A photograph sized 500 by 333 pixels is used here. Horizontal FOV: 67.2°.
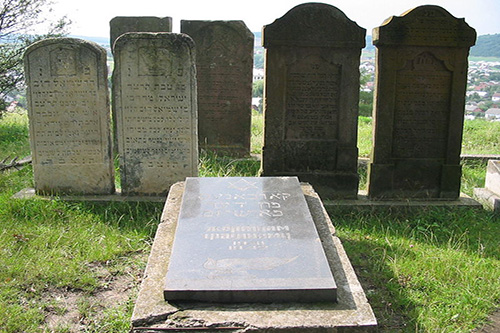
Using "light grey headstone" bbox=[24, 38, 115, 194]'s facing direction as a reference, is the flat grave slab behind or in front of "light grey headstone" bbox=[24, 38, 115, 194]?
in front

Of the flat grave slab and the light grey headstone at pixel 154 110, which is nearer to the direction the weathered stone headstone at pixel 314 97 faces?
the flat grave slab

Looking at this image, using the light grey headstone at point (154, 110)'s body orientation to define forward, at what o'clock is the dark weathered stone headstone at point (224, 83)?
The dark weathered stone headstone is roughly at 7 o'clock from the light grey headstone.

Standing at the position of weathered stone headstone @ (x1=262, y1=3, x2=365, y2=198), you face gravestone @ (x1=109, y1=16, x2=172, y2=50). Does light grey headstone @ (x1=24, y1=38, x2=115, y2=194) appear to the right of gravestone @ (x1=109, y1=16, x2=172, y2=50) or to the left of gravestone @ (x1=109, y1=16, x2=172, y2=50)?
left

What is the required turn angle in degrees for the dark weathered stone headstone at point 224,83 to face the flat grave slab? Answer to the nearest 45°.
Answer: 0° — it already faces it
